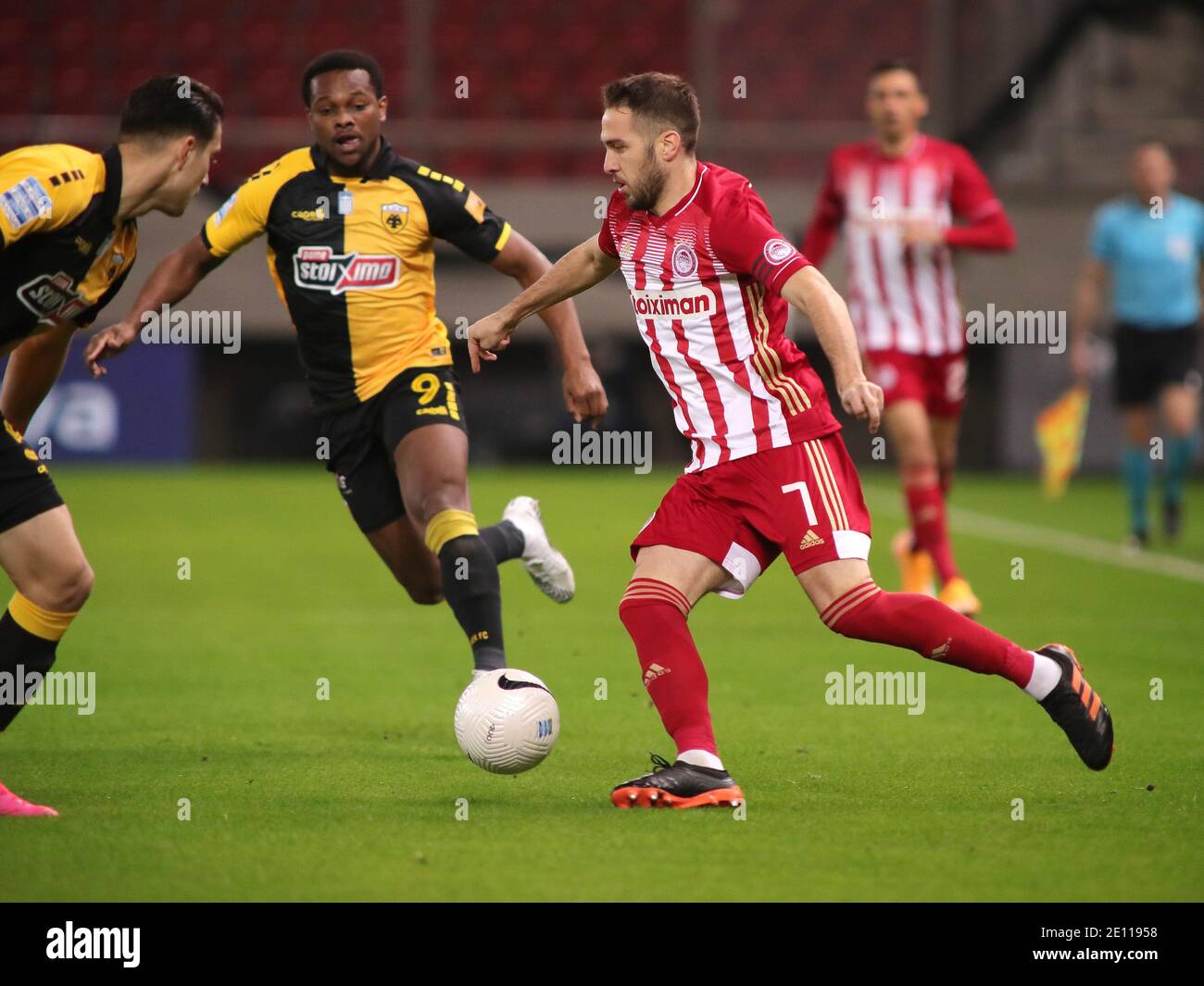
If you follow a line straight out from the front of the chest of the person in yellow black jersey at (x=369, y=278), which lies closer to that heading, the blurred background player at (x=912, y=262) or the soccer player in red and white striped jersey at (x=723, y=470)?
the soccer player in red and white striped jersey

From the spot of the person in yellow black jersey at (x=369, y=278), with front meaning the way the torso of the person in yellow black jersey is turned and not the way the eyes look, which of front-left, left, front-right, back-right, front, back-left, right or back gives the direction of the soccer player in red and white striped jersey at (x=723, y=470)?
front-left

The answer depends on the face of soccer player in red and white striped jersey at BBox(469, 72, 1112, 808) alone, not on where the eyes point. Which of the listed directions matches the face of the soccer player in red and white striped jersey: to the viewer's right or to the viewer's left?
to the viewer's left

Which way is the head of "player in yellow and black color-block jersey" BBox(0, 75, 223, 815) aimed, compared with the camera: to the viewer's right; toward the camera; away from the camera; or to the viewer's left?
to the viewer's right

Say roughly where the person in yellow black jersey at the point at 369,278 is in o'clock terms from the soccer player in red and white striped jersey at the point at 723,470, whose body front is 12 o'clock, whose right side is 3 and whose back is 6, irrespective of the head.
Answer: The person in yellow black jersey is roughly at 3 o'clock from the soccer player in red and white striped jersey.

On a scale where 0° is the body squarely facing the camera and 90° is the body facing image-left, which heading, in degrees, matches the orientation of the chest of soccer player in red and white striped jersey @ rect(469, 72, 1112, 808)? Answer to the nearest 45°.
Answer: approximately 45°

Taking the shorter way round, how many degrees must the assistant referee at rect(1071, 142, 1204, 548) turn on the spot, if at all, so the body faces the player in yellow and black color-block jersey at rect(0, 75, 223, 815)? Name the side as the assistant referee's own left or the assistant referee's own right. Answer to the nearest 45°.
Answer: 0° — they already face them

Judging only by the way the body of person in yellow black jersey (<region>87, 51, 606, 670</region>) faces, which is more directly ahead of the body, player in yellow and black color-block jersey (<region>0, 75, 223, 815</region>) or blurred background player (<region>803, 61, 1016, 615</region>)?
the player in yellow and black color-block jersey

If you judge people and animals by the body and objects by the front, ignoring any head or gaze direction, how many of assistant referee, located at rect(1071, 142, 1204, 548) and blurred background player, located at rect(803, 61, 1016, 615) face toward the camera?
2

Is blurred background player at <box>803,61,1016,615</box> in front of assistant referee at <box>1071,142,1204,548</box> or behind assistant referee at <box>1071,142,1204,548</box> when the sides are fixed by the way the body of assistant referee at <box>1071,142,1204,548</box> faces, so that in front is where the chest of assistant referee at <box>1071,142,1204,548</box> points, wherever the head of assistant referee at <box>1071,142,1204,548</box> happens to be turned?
in front

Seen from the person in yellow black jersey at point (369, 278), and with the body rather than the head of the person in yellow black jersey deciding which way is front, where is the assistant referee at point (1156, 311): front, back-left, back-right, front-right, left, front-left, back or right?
back-left
